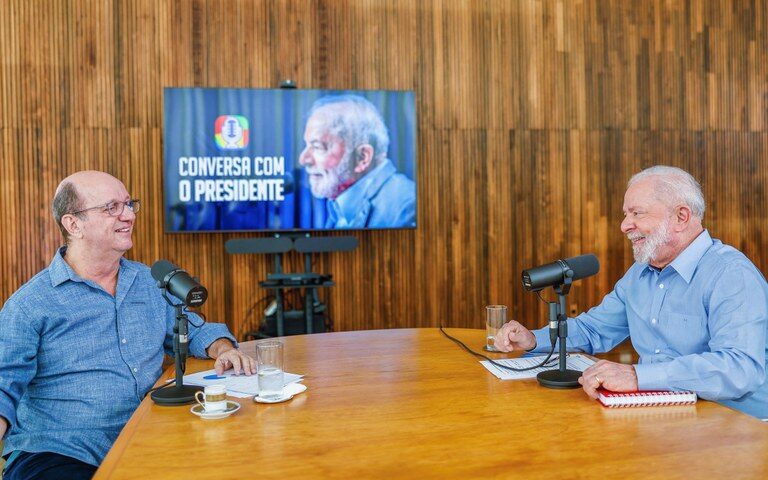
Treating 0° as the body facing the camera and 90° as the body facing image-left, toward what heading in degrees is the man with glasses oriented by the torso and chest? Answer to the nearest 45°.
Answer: approximately 315°

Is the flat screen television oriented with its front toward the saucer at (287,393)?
yes

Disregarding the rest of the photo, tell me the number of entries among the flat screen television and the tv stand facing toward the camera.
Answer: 2

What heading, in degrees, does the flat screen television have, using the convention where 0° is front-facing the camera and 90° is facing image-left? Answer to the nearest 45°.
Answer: approximately 0°

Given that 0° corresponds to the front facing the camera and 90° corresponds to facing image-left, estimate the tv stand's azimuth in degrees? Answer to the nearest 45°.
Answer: approximately 0°

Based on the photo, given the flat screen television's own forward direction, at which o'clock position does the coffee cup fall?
The coffee cup is roughly at 12 o'clock from the flat screen television.

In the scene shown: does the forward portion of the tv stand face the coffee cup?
yes

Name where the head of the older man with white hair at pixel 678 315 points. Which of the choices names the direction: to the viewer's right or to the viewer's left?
to the viewer's left

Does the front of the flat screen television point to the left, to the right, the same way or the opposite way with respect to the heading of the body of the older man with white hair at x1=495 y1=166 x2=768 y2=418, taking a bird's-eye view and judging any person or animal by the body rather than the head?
to the left
